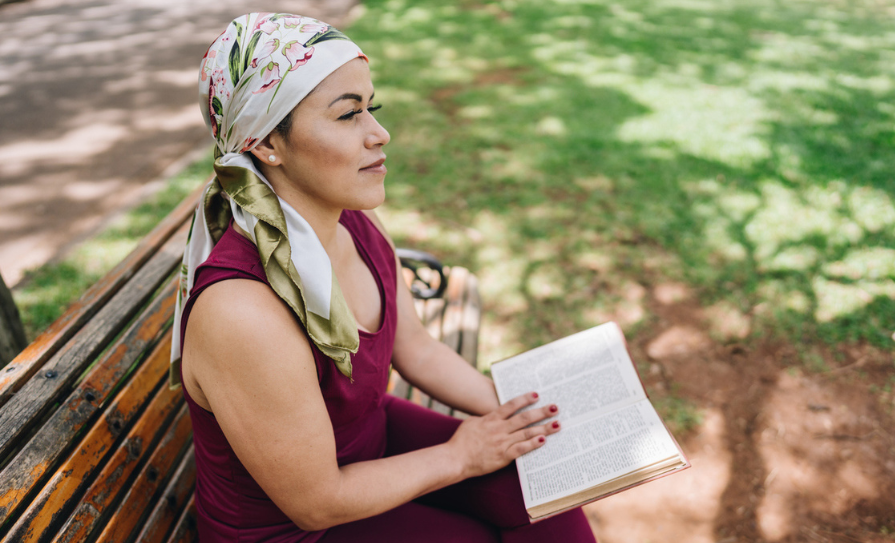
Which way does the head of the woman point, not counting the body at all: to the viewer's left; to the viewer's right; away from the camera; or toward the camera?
to the viewer's right

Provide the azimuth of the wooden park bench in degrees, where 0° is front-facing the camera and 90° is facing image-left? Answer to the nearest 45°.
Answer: approximately 315°
